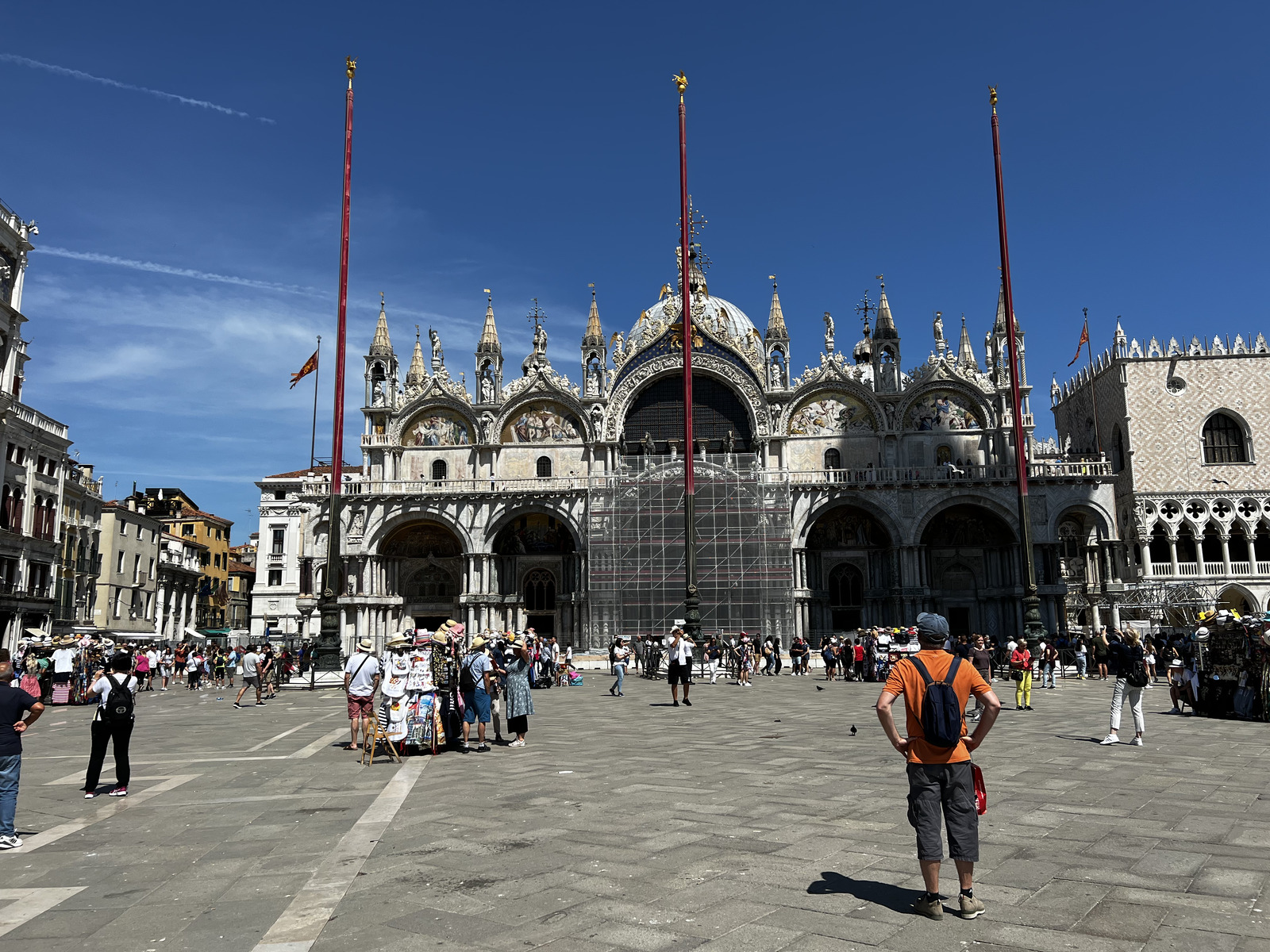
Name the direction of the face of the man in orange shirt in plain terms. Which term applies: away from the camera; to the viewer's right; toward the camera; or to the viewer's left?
away from the camera

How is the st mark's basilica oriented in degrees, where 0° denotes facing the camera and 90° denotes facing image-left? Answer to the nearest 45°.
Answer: approximately 0°

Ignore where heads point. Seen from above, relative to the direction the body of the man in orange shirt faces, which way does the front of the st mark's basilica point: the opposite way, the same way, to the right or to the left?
the opposite way

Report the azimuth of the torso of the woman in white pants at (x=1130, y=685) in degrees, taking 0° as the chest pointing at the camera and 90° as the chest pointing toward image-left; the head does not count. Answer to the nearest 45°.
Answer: approximately 135°

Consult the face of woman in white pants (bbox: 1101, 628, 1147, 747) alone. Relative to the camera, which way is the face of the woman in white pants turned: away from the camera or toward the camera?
away from the camera

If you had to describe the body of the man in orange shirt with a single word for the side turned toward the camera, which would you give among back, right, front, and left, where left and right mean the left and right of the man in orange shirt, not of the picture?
back

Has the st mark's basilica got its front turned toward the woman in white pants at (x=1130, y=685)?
yes
